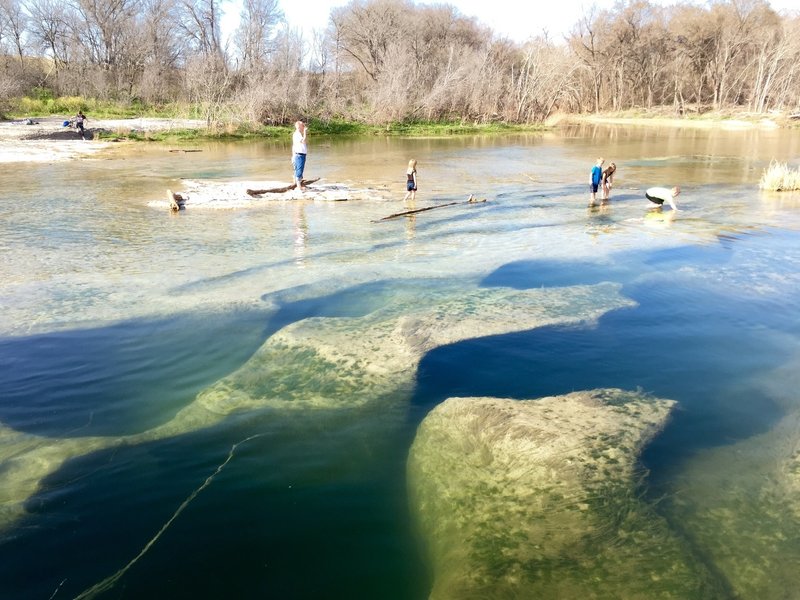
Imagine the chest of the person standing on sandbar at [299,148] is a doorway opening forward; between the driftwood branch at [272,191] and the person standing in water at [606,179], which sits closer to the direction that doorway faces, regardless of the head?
the person standing in water
